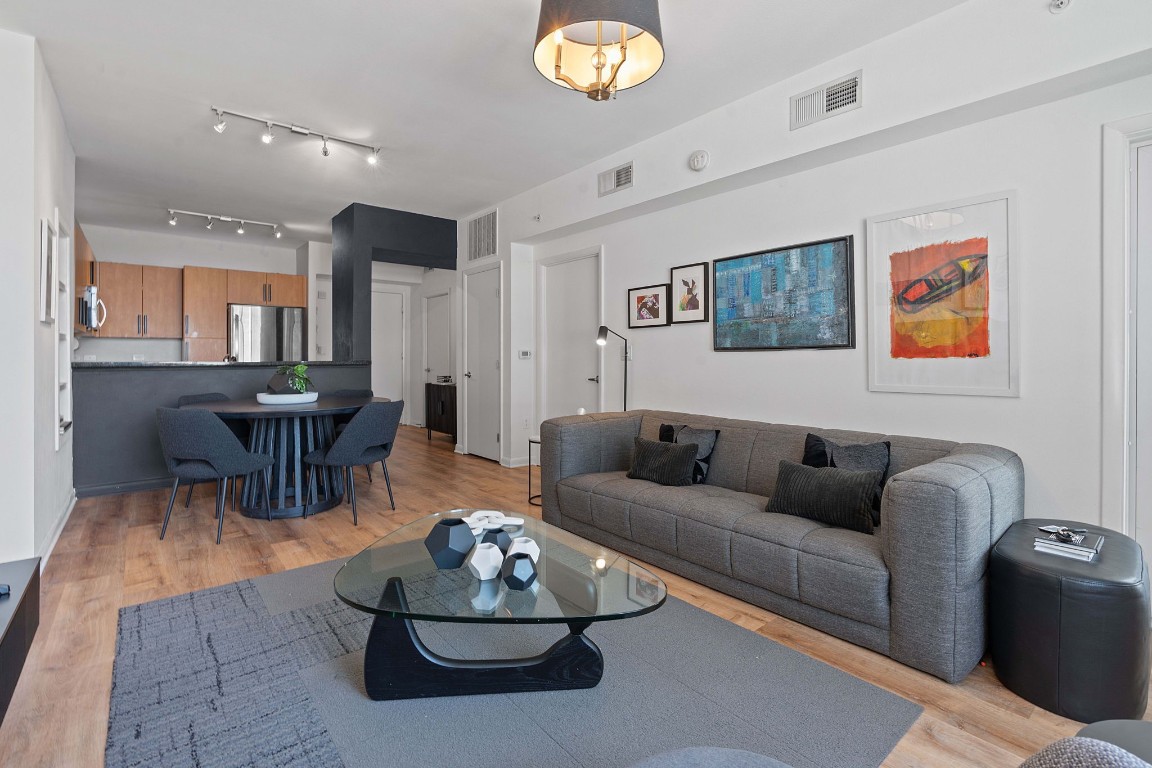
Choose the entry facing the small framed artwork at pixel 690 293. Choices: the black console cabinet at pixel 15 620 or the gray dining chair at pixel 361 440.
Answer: the black console cabinet

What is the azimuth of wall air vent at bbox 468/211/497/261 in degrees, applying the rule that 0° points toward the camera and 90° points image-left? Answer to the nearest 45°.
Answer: approximately 45°

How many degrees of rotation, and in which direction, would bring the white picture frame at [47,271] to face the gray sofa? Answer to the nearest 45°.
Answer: approximately 45° to its right

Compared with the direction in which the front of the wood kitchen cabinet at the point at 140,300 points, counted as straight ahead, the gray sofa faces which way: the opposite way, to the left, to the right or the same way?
to the right

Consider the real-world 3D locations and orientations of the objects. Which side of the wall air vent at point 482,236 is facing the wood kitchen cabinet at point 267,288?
right

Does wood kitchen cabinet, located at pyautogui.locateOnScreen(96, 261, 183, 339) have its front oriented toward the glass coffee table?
yes

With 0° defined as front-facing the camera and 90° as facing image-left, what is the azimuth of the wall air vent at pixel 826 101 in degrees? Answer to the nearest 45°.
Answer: approximately 45°

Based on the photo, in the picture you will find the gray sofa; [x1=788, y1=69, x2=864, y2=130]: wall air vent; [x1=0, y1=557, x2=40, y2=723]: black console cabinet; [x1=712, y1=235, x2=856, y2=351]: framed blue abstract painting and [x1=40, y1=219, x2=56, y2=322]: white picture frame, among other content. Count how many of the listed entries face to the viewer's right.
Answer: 2

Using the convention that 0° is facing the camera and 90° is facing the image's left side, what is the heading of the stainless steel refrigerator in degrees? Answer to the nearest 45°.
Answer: approximately 0°

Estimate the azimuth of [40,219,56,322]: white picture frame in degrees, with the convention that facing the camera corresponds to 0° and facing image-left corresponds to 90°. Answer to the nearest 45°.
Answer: approximately 270°

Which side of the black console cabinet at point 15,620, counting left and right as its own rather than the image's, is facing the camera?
right
